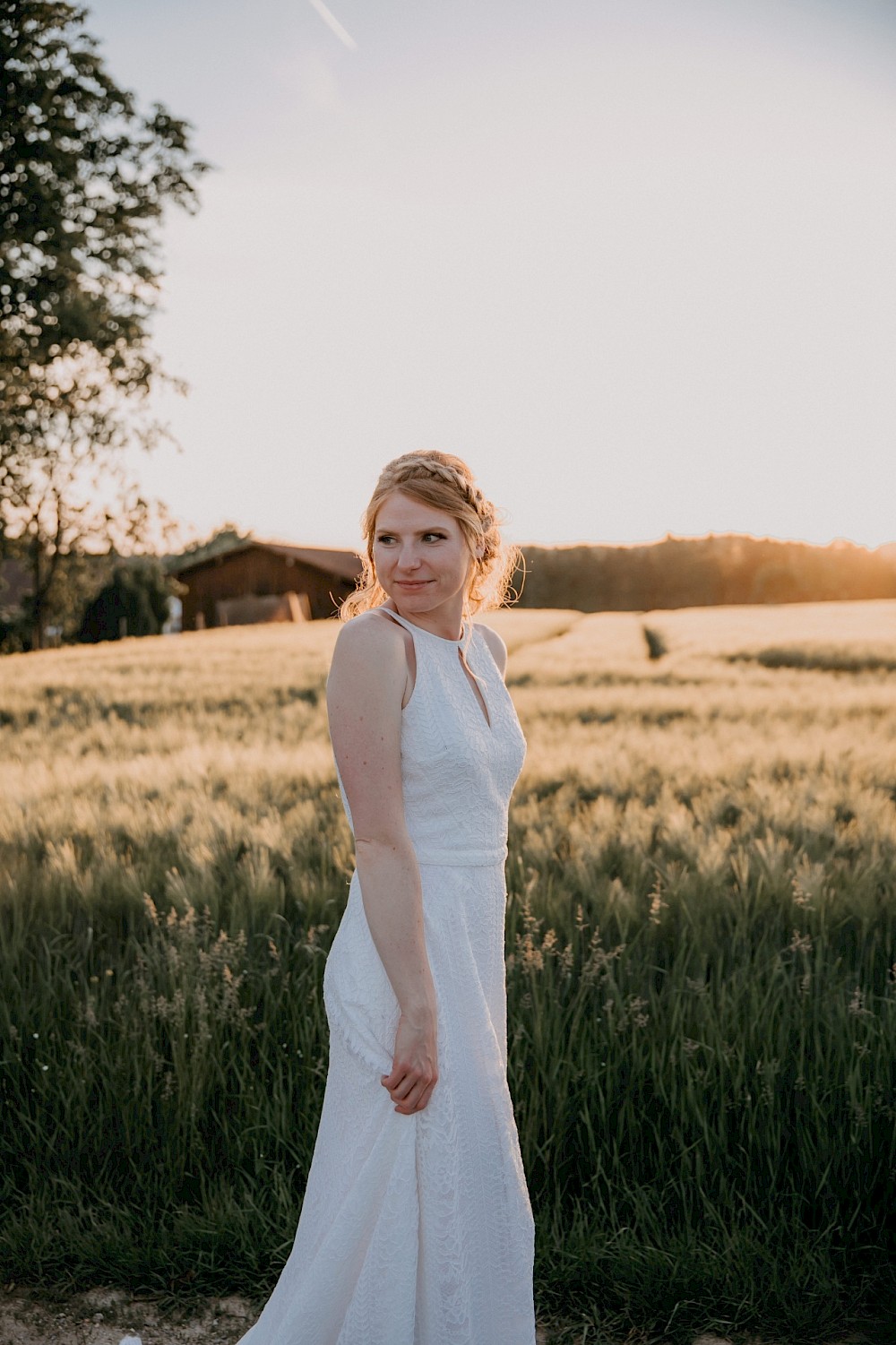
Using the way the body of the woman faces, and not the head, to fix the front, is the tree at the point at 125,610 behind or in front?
behind

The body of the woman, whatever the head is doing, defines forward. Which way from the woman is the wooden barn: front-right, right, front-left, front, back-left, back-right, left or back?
back-left

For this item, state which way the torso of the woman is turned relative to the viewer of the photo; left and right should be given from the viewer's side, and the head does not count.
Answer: facing the viewer and to the right of the viewer

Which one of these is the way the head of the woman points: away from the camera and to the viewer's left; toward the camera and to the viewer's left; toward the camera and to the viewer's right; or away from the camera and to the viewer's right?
toward the camera and to the viewer's left
